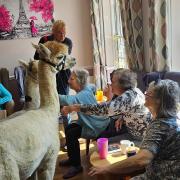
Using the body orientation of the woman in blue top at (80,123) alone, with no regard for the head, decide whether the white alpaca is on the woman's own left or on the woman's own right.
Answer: on the woman's own left

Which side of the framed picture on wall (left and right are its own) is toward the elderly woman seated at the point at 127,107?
front

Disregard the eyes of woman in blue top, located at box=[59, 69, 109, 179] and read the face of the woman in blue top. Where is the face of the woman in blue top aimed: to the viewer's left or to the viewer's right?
to the viewer's left

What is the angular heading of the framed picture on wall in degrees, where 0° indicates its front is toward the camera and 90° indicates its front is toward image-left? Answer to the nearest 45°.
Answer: approximately 0°

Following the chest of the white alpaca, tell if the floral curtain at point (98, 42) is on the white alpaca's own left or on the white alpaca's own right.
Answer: on the white alpaca's own left

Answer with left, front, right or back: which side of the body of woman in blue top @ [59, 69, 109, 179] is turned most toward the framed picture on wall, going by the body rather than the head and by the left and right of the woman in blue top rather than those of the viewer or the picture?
right

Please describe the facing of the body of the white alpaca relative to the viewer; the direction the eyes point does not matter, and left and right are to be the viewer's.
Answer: facing to the right of the viewer

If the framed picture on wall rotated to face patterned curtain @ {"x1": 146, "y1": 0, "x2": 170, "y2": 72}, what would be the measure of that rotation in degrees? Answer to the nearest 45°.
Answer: approximately 45° to its left

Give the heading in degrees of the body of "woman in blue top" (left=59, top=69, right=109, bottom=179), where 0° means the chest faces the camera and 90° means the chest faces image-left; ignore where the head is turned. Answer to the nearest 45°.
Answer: approximately 90°

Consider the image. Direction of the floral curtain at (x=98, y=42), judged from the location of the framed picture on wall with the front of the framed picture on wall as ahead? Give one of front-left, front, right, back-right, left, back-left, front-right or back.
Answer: left

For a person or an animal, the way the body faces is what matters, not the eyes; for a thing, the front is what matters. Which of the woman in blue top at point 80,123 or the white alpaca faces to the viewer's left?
the woman in blue top
